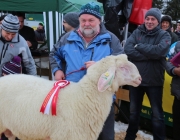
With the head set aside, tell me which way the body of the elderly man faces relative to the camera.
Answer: toward the camera

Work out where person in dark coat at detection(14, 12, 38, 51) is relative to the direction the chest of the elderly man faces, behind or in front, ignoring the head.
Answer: behind

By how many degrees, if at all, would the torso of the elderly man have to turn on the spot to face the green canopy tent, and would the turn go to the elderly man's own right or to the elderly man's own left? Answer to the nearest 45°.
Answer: approximately 180°

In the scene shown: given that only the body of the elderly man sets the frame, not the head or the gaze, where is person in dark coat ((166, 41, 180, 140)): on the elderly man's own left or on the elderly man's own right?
on the elderly man's own left

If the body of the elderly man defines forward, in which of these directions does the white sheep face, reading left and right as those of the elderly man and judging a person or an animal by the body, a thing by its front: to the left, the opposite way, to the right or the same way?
to the left

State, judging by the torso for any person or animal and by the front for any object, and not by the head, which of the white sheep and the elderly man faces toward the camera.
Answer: the elderly man

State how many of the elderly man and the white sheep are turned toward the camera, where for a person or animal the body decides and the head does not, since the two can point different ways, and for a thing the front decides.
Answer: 1

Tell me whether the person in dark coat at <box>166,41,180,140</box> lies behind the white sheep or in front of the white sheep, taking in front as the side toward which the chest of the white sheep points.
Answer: in front

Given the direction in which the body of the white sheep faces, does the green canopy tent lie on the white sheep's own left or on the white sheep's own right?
on the white sheep's own left

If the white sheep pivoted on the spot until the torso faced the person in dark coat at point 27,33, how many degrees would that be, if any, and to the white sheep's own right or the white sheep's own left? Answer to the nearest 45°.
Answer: approximately 90° to the white sheep's own left

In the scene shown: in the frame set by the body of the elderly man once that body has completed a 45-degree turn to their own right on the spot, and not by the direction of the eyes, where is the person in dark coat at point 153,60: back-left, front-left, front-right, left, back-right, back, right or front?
back

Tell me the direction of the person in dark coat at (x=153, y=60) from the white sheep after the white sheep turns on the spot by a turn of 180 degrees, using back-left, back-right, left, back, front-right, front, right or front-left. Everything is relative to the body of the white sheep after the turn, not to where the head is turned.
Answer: back-right

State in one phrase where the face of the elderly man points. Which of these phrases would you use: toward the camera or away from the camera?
toward the camera

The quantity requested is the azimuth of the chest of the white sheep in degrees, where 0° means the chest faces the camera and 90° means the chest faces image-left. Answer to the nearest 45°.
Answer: approximately 270°

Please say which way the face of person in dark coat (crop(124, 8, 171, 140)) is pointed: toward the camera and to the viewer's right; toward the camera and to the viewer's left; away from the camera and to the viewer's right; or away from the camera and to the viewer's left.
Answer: toward the camera and to the viewer's left
